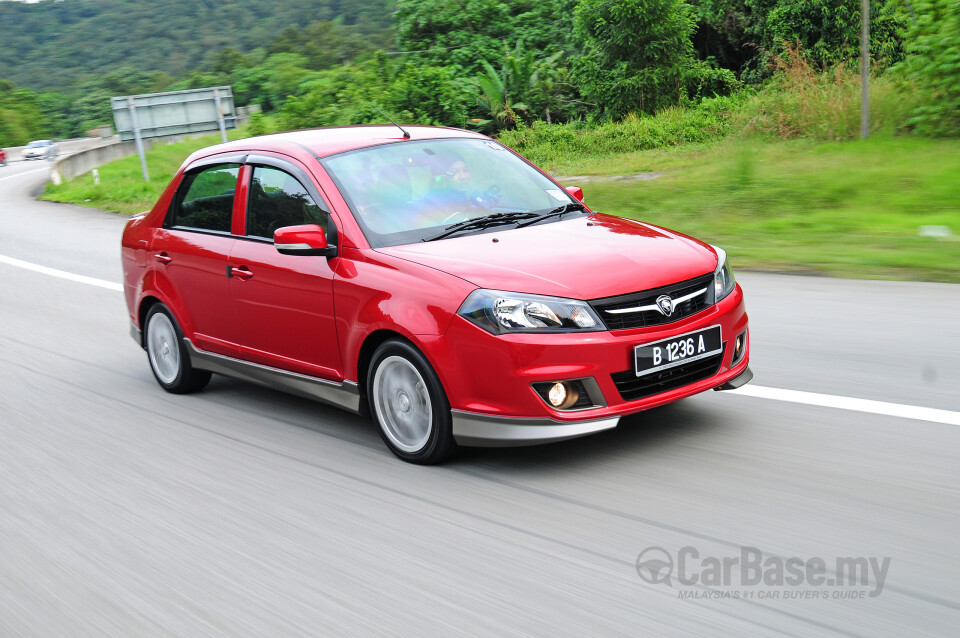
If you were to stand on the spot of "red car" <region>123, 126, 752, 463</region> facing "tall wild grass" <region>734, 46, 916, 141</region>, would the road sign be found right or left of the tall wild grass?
left

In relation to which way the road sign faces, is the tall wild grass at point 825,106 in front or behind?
behind

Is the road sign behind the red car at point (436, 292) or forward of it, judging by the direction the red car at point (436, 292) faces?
behind

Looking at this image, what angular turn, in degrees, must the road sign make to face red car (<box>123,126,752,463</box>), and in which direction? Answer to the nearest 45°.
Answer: approximately 180°

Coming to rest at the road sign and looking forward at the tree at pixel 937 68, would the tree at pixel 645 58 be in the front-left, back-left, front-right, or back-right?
front-left

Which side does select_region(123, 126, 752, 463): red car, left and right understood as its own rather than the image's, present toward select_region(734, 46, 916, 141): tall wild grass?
left

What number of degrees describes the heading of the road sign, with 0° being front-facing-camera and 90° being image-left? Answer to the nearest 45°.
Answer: approximately 180°

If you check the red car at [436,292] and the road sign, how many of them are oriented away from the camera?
1

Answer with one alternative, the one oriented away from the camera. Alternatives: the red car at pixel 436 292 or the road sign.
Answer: the road sign

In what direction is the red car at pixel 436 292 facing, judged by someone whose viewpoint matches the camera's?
facing the viewer and to the right of the viewer

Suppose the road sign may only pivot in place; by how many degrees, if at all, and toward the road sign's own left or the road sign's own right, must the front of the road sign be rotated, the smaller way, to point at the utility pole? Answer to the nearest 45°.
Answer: approximately 135° to the road sign's own right

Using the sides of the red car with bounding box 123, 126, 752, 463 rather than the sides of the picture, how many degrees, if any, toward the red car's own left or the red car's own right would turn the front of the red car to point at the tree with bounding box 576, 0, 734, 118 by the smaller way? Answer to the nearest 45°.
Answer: approximately 135° to the red car's own left
